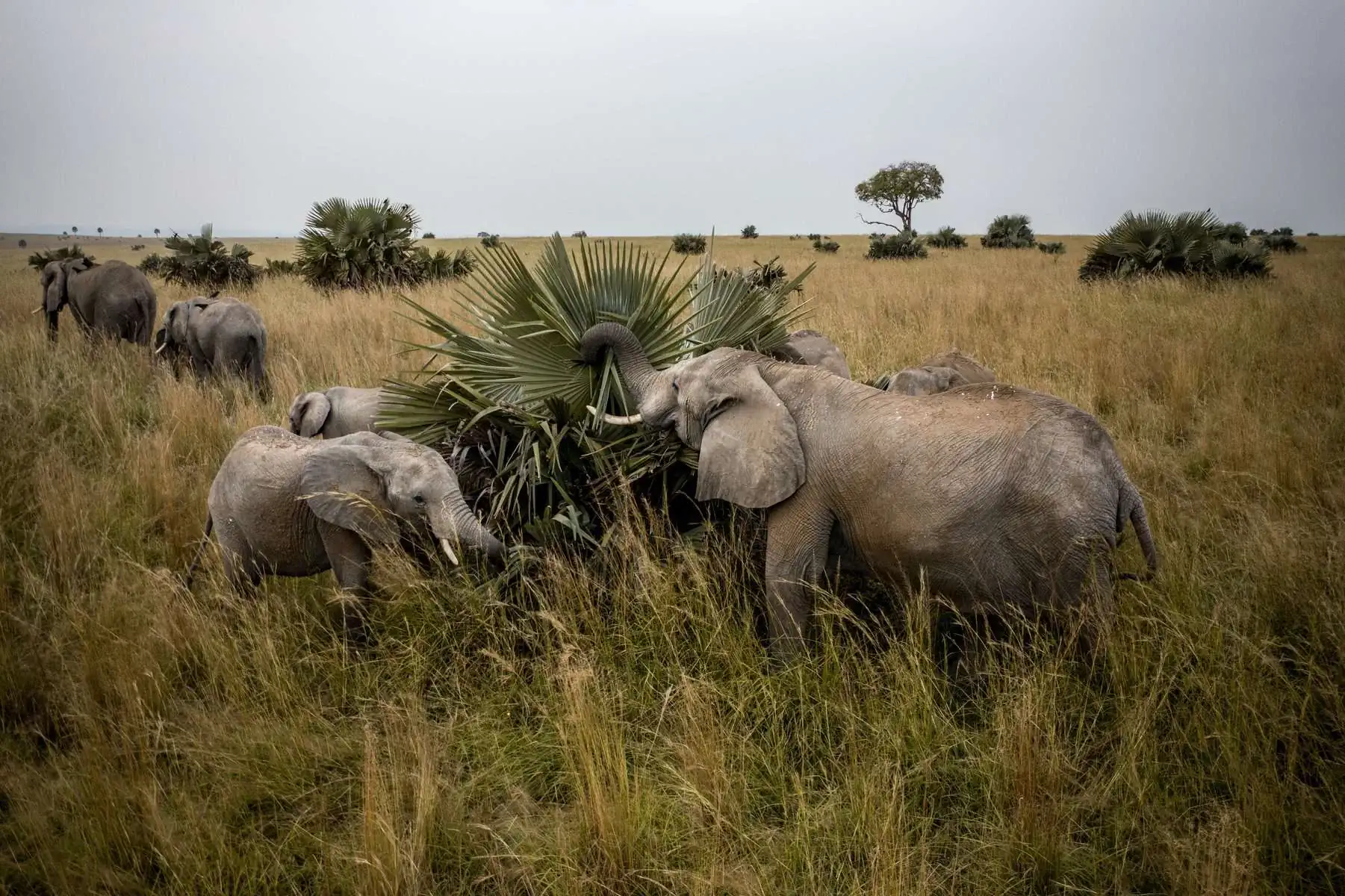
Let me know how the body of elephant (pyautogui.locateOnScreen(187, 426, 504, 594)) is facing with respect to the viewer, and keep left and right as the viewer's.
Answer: facing to the right of the viewer

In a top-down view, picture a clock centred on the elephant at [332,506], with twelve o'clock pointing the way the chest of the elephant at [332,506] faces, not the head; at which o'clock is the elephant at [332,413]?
the elephant at [332,413] is roughly at 9 o'clock from the elephant at [332,506].

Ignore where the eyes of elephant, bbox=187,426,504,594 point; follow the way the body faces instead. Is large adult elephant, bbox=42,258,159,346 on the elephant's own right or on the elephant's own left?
on the elephant's own left

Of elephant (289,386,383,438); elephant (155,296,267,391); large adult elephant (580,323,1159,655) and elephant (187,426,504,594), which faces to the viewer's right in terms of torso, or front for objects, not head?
elephant (187,426,504,594)

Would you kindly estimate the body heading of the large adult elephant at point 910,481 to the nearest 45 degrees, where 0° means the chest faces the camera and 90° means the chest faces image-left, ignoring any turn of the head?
approximately 90°

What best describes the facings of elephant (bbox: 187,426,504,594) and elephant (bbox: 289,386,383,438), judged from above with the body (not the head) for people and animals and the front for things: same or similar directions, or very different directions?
very different directions

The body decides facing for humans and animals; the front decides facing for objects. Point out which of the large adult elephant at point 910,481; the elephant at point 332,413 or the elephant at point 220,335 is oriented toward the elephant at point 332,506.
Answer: the large adult elephant

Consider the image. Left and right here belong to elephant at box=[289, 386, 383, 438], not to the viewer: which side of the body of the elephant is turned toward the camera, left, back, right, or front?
left

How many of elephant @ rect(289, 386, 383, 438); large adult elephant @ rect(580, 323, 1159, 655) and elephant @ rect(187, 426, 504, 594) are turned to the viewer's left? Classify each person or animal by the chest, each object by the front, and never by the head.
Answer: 2

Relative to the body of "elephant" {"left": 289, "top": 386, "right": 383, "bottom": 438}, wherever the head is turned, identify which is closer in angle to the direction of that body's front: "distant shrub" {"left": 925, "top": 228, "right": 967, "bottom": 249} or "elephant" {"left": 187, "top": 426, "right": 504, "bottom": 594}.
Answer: the elephant

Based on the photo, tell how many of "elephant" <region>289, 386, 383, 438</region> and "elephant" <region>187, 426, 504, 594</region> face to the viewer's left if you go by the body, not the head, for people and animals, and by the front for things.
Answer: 1
